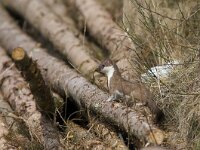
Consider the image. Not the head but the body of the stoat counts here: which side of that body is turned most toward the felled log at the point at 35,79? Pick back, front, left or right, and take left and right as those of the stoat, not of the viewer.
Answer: front

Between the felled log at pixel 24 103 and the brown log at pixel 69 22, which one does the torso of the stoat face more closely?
the felled log

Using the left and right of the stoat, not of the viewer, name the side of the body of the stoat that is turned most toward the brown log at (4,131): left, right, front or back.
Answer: front

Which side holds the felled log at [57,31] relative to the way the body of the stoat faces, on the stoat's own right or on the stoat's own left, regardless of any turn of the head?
on the stoat's own right

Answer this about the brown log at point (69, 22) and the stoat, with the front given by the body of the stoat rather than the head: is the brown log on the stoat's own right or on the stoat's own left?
on the stoat's own right

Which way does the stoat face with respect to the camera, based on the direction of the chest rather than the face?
to the viewer's left
